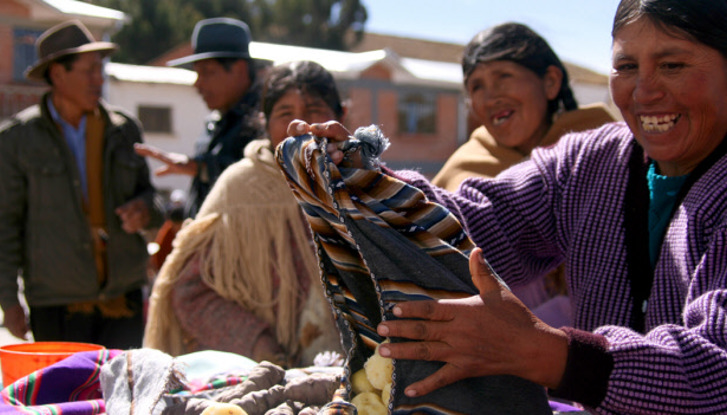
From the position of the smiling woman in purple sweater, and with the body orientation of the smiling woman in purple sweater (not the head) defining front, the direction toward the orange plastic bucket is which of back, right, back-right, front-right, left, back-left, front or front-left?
front-right

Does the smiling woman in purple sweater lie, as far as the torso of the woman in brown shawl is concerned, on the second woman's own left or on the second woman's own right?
on the second woman's own left

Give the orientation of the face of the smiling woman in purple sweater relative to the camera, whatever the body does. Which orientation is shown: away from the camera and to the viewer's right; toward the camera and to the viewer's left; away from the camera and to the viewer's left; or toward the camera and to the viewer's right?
toward the camera and to the viewer's left

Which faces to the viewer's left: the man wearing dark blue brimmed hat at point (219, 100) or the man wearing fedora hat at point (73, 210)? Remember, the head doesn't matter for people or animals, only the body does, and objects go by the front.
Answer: the man wearing dark blue brimmed hat

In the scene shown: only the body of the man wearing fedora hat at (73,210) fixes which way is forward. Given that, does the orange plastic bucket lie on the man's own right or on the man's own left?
on the man's own right

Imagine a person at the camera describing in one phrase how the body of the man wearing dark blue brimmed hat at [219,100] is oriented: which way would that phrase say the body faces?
to the viewer's left

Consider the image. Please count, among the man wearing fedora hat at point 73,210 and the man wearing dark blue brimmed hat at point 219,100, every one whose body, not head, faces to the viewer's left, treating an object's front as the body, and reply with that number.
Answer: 1

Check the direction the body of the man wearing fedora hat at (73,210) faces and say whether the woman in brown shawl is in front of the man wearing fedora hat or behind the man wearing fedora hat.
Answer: in front

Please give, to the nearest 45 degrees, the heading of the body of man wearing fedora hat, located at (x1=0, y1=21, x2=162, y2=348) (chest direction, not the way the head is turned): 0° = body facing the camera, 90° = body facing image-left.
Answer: approximately 315°
